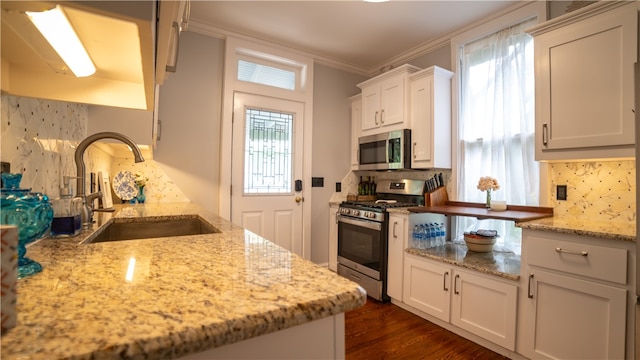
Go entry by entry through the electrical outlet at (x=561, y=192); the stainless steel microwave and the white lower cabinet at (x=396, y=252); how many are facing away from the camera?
0

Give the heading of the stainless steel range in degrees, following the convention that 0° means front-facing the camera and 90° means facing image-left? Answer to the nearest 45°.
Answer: approximately 45°

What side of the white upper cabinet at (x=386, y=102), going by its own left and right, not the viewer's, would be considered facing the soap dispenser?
front

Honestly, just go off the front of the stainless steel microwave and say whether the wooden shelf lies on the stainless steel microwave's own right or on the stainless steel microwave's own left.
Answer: on the stainless steel microwave's own left

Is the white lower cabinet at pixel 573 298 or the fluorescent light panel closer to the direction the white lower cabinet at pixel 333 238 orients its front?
the fluorescent light panel

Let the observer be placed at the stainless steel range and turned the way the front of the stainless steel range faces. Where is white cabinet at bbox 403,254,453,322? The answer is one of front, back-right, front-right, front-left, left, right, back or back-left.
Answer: left

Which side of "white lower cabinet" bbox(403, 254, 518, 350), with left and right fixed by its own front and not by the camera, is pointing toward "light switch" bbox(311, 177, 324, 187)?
right

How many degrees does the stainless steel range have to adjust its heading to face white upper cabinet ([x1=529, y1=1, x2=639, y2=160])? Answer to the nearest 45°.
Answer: approximately 90° to its left
